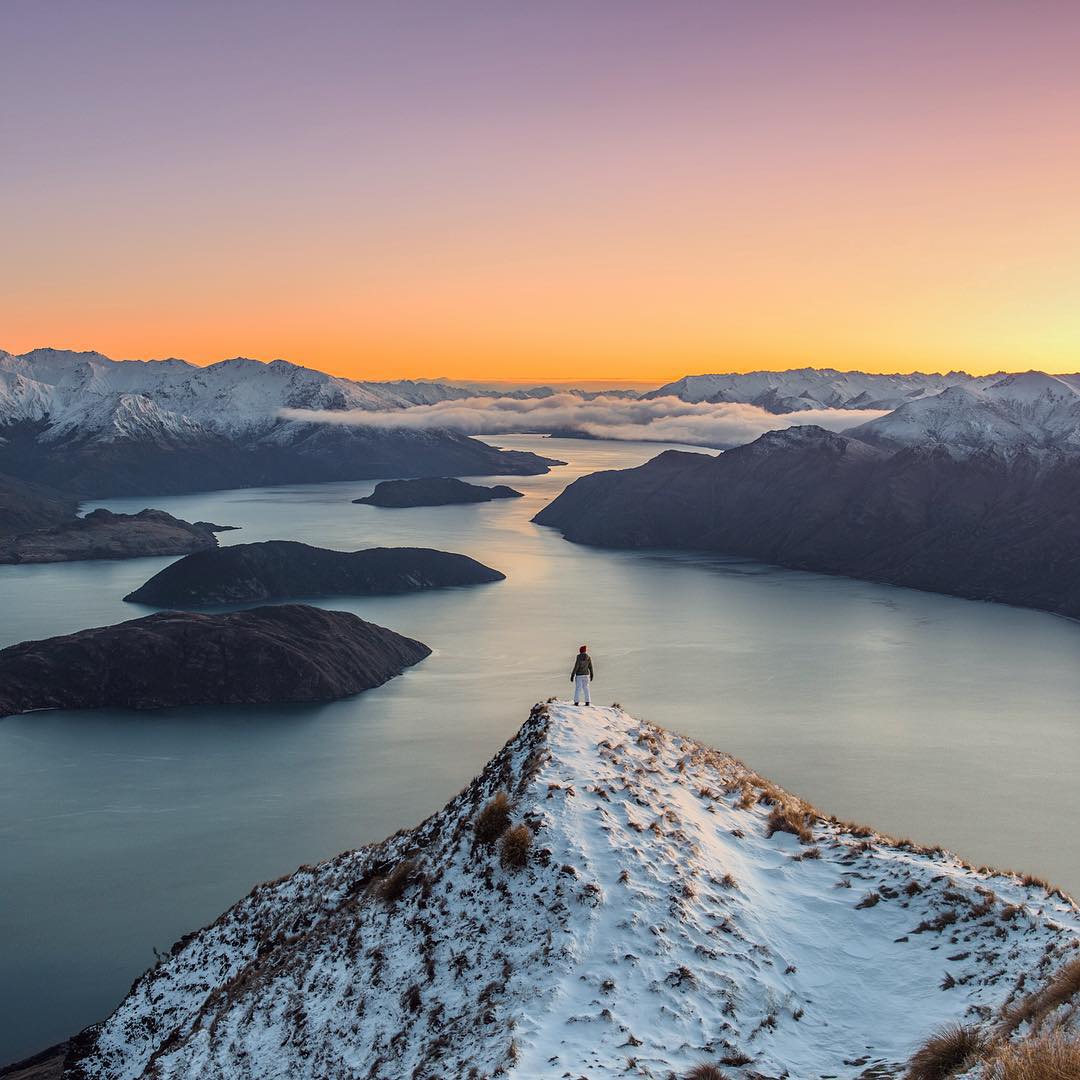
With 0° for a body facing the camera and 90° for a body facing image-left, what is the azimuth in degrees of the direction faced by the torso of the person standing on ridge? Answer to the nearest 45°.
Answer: approximately 180°

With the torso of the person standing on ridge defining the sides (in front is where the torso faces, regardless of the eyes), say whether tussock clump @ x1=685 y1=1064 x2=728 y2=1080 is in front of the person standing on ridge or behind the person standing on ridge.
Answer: behind

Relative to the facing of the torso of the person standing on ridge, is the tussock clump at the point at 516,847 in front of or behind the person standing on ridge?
behind
